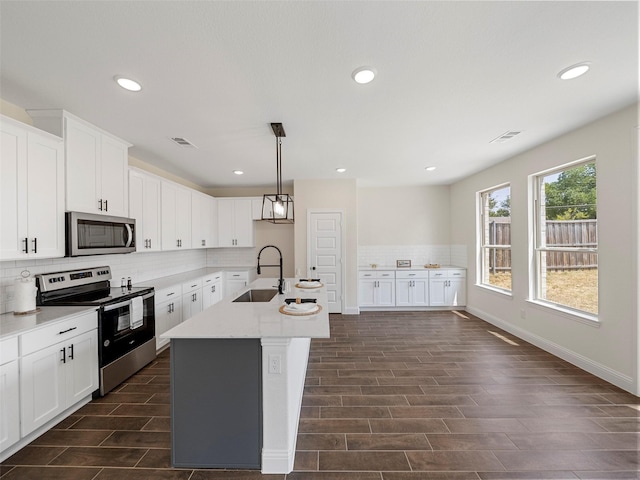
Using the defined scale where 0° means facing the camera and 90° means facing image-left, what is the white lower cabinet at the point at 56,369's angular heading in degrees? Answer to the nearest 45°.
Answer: approximately 315°

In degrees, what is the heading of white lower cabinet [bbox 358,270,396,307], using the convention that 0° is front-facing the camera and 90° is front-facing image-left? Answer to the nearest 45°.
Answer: approximately 0°

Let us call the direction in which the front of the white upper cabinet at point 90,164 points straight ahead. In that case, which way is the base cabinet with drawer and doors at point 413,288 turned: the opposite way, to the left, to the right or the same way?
to the right

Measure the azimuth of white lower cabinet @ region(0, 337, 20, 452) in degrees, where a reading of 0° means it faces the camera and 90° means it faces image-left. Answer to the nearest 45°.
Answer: approximately 315°

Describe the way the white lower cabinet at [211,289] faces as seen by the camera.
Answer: facing the viewer and to the right of the viewer

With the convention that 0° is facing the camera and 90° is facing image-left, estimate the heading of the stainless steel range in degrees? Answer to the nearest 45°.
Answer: approximately 315°

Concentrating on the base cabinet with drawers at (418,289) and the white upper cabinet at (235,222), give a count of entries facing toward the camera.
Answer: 2

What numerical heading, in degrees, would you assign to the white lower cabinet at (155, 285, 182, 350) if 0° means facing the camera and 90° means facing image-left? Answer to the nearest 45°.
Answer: approximately 315°

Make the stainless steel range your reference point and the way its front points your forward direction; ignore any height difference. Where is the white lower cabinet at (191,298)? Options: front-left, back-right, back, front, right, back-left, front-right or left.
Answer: left

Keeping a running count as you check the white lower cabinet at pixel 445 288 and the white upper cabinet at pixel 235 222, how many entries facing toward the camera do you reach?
2

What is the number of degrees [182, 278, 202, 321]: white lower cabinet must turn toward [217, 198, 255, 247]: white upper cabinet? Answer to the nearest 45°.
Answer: approximately 90° to its left

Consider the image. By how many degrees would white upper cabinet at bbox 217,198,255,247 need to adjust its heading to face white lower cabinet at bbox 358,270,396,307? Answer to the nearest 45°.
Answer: approximately 90° to its left

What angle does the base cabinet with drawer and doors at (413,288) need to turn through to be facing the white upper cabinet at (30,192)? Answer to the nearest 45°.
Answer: approximately 45° to its right

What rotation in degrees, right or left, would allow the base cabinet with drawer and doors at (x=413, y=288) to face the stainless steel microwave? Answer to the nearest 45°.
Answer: approximately 45° to its right
